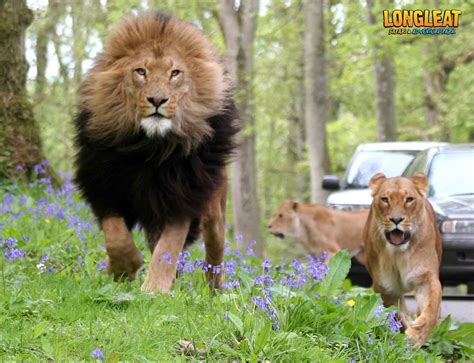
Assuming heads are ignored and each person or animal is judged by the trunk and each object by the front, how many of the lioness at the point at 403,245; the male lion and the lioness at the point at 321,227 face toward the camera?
2

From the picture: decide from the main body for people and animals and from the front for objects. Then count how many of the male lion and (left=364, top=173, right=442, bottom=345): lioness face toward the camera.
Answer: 2

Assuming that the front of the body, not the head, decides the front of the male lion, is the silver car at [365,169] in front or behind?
behind

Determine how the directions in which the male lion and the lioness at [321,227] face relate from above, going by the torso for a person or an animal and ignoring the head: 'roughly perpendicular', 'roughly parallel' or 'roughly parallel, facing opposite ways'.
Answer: roughly perpendicular

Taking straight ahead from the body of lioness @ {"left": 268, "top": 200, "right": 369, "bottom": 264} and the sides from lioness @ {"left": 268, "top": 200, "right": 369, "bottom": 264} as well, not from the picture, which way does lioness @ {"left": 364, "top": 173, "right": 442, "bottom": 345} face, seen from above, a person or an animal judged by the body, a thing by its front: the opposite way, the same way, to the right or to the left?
to the left

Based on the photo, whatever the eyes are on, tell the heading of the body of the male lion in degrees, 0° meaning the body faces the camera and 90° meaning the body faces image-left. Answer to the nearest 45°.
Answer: approximately 0°

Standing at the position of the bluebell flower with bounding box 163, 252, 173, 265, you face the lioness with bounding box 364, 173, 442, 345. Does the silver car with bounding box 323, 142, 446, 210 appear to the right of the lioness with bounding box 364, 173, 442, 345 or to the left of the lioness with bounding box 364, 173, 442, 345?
left

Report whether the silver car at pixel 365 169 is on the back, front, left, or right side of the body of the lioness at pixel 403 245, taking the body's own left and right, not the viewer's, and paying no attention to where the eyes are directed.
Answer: back

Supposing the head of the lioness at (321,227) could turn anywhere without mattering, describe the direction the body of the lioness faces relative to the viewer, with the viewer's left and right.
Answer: facing to the left of the viewer

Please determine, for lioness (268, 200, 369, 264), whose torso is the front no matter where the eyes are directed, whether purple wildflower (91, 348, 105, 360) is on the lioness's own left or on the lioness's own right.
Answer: on the lioness's own left

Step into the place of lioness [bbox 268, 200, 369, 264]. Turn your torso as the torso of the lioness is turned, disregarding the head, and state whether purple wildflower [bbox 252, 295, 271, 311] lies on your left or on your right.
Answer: on your left

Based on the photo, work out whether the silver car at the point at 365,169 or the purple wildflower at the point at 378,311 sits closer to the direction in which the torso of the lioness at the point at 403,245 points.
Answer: the purple wildflower

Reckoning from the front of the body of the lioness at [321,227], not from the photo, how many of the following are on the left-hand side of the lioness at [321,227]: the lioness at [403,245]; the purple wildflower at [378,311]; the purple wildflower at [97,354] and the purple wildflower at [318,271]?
4

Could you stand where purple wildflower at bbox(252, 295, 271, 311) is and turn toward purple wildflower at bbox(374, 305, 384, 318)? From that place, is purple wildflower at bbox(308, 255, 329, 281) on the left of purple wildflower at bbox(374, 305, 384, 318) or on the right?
left

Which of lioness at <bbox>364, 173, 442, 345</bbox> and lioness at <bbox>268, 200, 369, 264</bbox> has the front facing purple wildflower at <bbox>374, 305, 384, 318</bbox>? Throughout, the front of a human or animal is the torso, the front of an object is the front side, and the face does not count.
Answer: lioness at <bbox>364, 173, 442, 345</bbox>
